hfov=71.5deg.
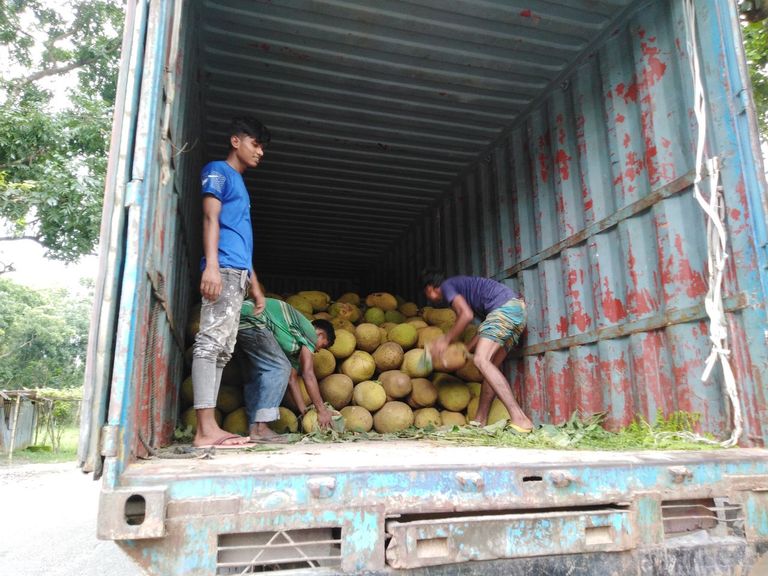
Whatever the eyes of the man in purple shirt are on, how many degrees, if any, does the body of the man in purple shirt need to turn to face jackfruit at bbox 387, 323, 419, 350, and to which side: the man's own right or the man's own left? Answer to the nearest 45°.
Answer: approximately 45° to the man's own right

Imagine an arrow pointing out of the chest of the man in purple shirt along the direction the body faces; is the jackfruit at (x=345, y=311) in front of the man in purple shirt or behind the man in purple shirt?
in front

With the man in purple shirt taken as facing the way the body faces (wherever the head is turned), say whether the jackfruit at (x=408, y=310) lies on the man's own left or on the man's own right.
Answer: on the man's own right

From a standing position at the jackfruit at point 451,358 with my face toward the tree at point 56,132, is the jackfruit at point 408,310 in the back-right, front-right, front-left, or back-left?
front-right

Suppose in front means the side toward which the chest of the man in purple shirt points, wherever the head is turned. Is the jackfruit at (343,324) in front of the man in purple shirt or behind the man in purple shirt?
in front

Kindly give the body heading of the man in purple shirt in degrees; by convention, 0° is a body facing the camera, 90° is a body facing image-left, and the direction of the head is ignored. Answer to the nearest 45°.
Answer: approximately 90°

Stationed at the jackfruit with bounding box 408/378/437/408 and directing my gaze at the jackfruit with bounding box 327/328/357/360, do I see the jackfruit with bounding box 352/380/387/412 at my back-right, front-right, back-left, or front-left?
front-left

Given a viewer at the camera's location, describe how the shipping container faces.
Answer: facing the viewer
